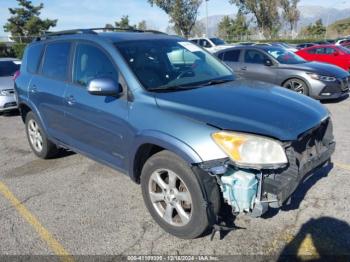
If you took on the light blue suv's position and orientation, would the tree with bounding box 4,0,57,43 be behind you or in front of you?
behind

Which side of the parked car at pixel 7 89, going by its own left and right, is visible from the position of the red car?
left

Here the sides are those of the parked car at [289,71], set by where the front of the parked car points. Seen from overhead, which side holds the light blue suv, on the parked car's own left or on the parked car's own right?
on the parked car's own right

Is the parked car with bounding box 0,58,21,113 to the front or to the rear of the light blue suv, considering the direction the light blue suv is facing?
to the rear

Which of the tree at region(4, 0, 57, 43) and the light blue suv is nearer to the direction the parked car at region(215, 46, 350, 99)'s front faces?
the light blue suv

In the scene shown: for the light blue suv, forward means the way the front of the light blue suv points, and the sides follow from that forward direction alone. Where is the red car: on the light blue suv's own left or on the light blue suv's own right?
on the light blue suv's own left

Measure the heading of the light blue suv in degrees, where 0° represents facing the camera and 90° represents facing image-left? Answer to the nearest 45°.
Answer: approximately 315°

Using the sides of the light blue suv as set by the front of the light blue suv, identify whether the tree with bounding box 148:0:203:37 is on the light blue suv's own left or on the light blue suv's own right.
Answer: on the light blue suv's own left

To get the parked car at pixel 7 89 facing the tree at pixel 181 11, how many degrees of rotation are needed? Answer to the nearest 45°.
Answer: approximately 135° to its left

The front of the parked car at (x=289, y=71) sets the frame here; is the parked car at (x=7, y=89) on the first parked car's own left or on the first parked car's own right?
on the first parked car's own right

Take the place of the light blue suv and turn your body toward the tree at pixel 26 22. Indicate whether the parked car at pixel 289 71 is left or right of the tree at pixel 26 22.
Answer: right
